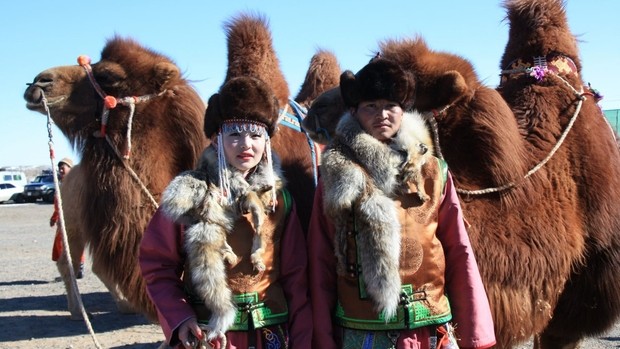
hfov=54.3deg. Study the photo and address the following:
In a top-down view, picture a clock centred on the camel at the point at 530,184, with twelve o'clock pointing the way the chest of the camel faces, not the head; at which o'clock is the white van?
The white van is roughly at 3 o'clock from the camel.

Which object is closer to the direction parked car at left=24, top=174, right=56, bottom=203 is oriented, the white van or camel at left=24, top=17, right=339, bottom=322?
the camel

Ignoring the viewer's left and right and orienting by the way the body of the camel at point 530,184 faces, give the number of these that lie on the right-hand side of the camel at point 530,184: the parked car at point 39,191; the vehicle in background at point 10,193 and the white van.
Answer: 3

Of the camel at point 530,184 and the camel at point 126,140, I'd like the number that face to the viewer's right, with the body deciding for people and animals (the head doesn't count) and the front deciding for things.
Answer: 0

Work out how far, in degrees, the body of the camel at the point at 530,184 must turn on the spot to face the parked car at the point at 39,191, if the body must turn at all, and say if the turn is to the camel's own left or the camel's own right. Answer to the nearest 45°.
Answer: approximately 90° to the camel's own right

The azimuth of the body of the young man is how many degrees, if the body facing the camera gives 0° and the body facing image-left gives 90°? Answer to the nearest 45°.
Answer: approximately 0°

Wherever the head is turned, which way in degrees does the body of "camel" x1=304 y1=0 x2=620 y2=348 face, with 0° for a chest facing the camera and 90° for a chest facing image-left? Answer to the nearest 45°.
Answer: approximately 45°

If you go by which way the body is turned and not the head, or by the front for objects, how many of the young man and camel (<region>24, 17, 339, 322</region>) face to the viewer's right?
0

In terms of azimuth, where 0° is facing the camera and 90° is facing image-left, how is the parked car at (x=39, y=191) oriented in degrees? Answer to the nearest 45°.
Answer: approximately 45°

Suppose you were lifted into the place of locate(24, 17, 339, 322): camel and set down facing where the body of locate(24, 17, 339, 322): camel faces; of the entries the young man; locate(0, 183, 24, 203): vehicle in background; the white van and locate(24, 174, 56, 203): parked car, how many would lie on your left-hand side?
1

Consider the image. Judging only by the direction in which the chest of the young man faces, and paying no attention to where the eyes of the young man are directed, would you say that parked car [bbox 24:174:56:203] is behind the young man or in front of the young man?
behind
